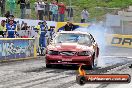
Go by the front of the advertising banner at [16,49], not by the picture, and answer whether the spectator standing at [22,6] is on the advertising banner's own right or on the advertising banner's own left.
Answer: on the advertising banner's own left

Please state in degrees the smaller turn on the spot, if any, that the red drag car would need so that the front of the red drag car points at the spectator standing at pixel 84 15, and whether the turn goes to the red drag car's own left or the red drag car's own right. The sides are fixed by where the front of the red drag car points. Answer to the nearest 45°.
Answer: approximately 180°

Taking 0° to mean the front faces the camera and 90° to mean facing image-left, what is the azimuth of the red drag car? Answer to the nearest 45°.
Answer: approximately 0°

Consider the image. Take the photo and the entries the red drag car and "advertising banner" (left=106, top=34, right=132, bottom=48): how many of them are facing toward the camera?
2
